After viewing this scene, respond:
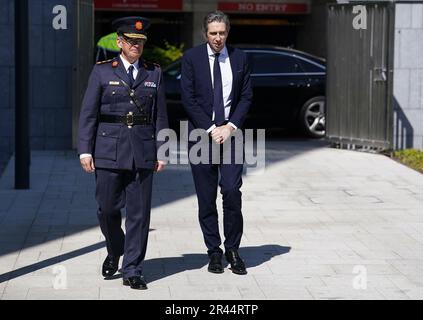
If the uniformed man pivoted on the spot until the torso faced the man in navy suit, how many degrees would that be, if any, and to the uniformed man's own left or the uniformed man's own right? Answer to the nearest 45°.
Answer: approximately 135° to the uniformed man's own left

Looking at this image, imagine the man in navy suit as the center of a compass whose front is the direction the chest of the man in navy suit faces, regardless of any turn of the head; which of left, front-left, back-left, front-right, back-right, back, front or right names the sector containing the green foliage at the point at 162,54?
back

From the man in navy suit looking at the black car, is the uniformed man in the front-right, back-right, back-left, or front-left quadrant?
back-left

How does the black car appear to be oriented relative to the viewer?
to the viewer's left

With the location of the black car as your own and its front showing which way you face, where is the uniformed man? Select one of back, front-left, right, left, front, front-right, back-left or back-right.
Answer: left

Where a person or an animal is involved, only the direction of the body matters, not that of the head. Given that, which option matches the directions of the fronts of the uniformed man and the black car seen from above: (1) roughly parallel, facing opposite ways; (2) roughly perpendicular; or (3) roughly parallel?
roughly perpendicular

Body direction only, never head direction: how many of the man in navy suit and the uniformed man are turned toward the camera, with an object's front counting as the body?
2

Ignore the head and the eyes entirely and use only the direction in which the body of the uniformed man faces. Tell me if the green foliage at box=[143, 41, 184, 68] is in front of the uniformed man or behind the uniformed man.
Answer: behind

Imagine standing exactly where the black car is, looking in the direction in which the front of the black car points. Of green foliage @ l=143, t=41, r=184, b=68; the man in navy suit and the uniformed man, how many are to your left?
2

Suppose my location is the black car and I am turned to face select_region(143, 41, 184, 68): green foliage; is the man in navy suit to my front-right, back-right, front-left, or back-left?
back-left

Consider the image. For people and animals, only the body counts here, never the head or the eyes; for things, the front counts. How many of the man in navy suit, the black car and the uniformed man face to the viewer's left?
1

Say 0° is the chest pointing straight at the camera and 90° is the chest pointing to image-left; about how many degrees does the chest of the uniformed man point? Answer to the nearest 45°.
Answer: approximately 0°

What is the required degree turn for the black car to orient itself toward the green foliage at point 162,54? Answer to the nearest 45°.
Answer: approximately 45° to its right

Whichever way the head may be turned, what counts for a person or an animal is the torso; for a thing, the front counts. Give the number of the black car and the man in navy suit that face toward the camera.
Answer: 1
